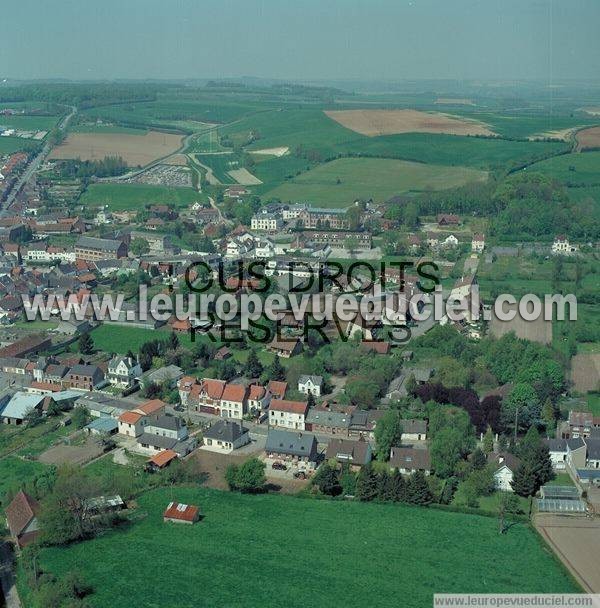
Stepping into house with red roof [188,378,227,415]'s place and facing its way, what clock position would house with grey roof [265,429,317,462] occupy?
The house with grey roof is roughly at 11 o'clock from the house with red roof.

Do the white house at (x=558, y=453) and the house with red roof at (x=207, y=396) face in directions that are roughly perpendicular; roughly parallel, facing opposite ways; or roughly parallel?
roughly parallel

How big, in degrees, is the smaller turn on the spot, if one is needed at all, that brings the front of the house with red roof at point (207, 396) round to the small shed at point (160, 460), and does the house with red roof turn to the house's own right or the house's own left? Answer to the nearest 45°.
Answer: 0° — it already faces it

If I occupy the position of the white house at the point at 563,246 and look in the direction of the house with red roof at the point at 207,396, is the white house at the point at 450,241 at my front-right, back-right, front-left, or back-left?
front-right

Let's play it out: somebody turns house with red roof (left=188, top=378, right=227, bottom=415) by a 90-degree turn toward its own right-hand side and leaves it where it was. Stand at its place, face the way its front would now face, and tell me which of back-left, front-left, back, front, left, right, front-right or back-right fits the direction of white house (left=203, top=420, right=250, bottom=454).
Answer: left

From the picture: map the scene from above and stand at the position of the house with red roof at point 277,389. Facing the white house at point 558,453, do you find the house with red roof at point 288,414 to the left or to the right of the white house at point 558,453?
right

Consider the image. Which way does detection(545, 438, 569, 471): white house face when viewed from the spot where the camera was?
facing the viewer

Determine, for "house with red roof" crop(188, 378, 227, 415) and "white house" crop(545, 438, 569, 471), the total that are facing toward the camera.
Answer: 2

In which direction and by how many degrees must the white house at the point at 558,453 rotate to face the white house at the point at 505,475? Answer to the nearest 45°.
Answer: approximately 45° to its right

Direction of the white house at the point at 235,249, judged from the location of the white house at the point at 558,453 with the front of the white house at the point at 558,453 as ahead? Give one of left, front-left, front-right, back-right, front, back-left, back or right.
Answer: back-right

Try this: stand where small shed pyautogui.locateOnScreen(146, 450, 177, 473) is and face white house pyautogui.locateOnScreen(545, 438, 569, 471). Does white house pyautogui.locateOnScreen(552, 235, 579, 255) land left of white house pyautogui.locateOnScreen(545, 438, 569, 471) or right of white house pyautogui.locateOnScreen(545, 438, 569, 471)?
left

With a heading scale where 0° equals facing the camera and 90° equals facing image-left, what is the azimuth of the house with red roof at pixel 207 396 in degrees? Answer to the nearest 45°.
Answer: approximately 0°

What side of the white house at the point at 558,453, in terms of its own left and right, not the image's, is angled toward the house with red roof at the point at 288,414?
right

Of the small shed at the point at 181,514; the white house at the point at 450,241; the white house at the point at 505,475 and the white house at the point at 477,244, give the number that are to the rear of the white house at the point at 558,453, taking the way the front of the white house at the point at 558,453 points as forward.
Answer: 2

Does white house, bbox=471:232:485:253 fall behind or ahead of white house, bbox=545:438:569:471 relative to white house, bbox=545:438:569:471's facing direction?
behind

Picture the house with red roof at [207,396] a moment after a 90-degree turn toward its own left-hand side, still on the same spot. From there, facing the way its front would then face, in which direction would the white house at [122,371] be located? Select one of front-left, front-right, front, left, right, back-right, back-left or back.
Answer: back-left
